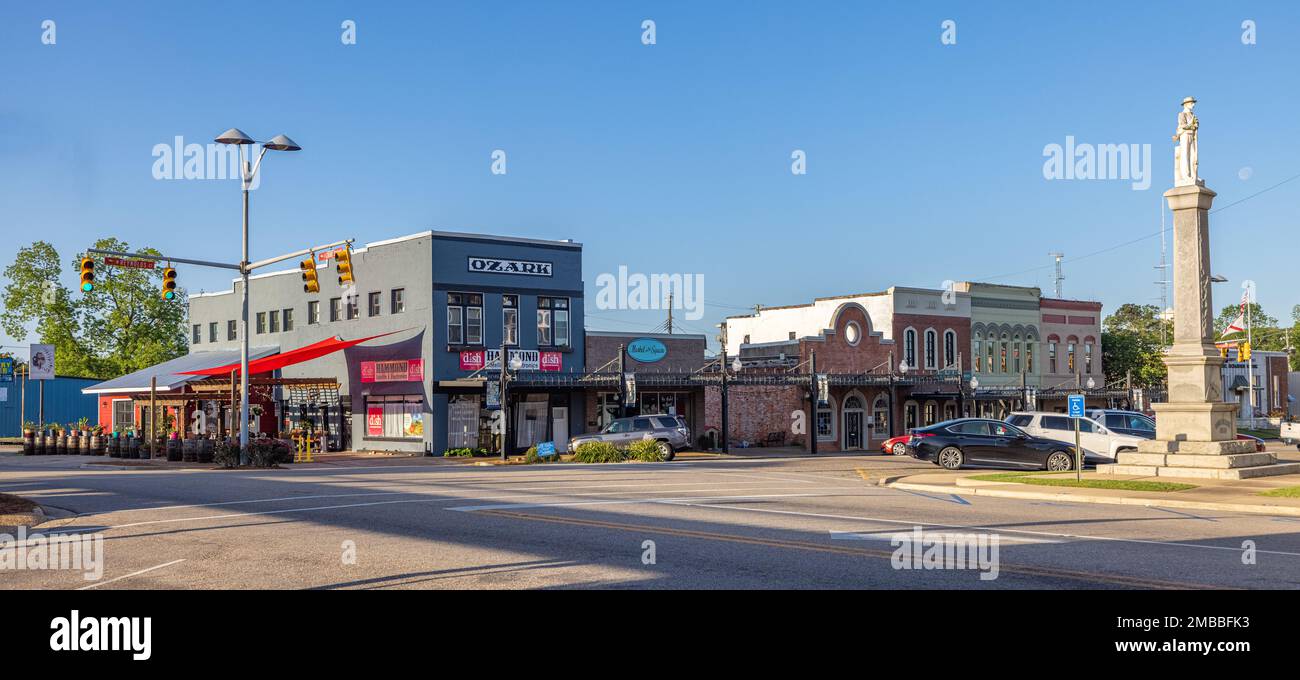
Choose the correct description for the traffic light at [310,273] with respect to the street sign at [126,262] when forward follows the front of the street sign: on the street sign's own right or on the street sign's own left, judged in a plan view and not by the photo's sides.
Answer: on the street sign's own left

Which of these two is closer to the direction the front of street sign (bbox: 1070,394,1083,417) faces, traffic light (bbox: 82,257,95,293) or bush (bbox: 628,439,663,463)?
the traffic light

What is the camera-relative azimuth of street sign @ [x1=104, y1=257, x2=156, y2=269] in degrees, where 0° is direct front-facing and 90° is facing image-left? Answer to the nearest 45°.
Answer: approximately 0°

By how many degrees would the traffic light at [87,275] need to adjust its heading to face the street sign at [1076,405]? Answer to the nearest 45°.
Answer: approximately 45° to its left

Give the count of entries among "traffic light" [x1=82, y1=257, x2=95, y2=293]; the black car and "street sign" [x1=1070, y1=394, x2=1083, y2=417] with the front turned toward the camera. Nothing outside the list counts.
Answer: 2

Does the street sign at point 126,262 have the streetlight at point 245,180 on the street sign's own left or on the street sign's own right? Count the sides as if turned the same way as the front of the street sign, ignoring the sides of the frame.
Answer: on the street sign's own left

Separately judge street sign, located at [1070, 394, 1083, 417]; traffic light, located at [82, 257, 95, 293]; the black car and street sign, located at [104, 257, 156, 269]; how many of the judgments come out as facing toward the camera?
3
